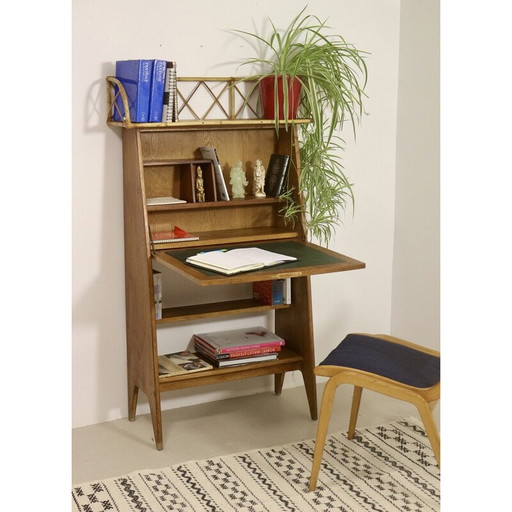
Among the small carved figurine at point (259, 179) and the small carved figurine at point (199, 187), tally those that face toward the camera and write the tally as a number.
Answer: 2

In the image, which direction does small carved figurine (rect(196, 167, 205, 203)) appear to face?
toward the camera

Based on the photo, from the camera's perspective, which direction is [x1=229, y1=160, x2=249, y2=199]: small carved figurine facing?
toward the camera

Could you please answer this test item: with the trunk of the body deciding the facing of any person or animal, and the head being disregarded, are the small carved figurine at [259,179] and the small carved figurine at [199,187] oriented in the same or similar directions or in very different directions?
same or similar directions
